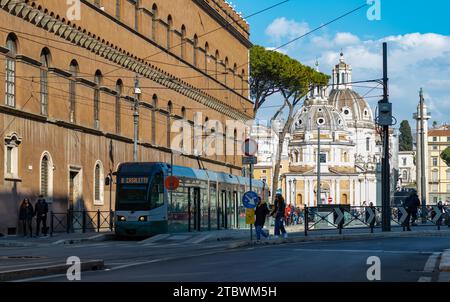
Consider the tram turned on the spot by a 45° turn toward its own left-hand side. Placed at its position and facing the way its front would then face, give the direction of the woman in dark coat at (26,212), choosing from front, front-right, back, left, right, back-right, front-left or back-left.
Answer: right

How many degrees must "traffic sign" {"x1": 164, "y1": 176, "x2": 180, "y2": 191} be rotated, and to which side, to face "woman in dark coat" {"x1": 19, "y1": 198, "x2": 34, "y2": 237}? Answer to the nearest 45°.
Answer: approximately 90° to its right

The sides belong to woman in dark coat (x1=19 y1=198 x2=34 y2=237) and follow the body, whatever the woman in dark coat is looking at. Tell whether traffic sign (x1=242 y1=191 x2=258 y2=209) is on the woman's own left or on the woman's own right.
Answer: on the woman's own left

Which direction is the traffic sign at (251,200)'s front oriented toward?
toward the camera

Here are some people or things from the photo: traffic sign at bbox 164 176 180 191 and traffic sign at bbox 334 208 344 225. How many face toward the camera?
2

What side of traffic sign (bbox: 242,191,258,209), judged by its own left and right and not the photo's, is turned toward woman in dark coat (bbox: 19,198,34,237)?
right

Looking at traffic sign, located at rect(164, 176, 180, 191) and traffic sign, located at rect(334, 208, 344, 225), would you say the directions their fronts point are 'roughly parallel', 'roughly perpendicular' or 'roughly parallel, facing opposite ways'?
roughly parallel

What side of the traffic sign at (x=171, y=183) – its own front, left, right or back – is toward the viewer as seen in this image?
front

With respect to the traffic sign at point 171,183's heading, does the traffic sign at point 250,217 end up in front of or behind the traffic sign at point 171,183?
in front

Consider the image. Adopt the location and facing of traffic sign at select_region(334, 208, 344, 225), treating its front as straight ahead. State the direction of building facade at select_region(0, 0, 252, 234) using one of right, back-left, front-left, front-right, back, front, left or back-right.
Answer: right

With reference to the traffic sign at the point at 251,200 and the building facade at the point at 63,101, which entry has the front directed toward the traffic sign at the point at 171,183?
the building facade

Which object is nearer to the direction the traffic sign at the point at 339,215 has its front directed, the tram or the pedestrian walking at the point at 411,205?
the tram
